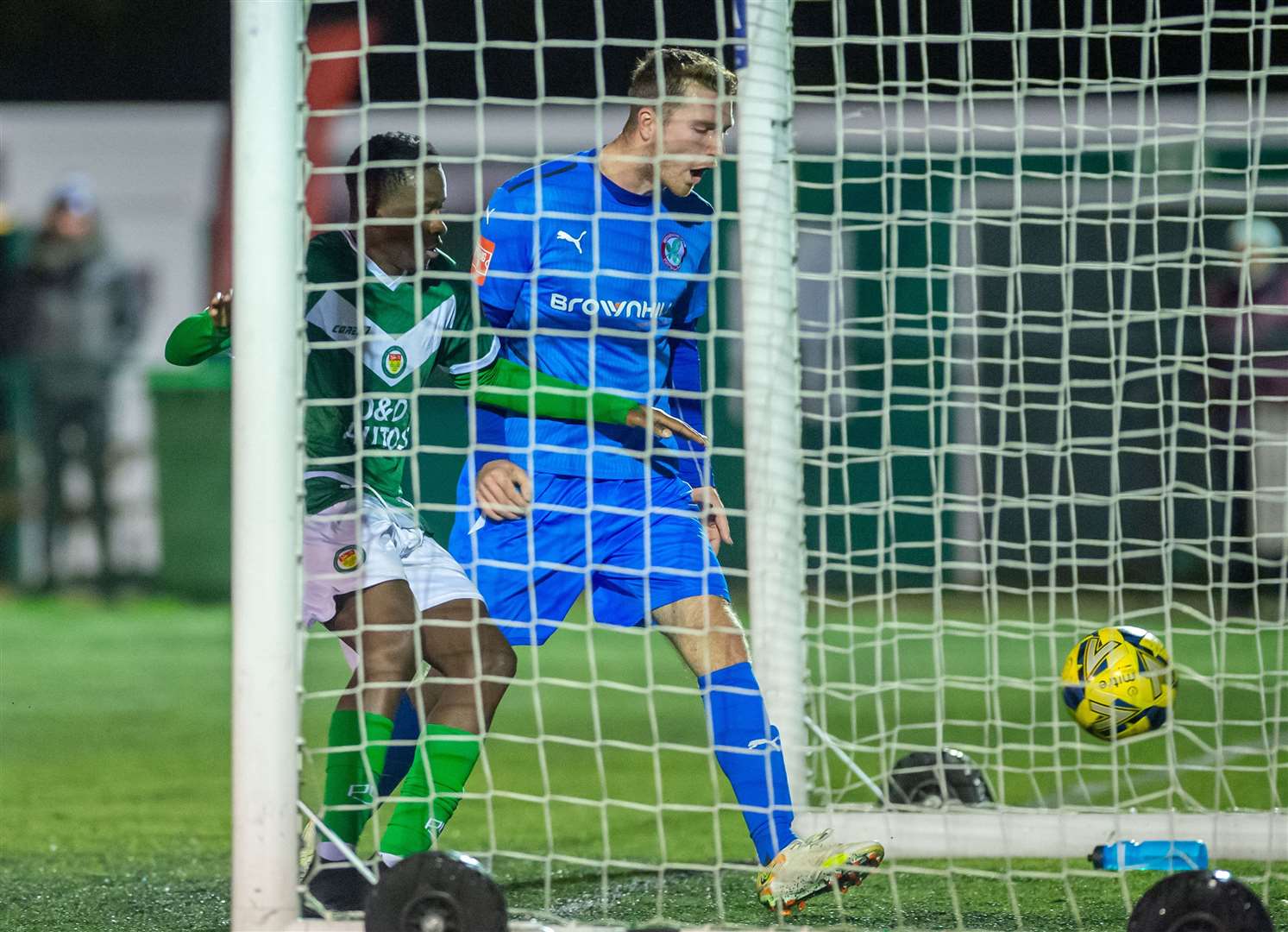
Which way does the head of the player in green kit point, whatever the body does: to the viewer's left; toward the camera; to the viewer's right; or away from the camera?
to the viewer's right

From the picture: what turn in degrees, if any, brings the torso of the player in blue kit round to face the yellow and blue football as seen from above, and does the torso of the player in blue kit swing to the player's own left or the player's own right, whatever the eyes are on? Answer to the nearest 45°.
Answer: approximately 45° to the player's own left

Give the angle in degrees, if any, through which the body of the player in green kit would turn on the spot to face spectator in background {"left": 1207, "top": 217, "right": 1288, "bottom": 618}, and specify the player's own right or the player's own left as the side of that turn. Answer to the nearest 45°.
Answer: approximately 90° to the player's own left

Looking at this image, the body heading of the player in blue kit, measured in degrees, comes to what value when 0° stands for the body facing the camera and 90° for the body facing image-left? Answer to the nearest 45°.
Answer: approximately 315°
